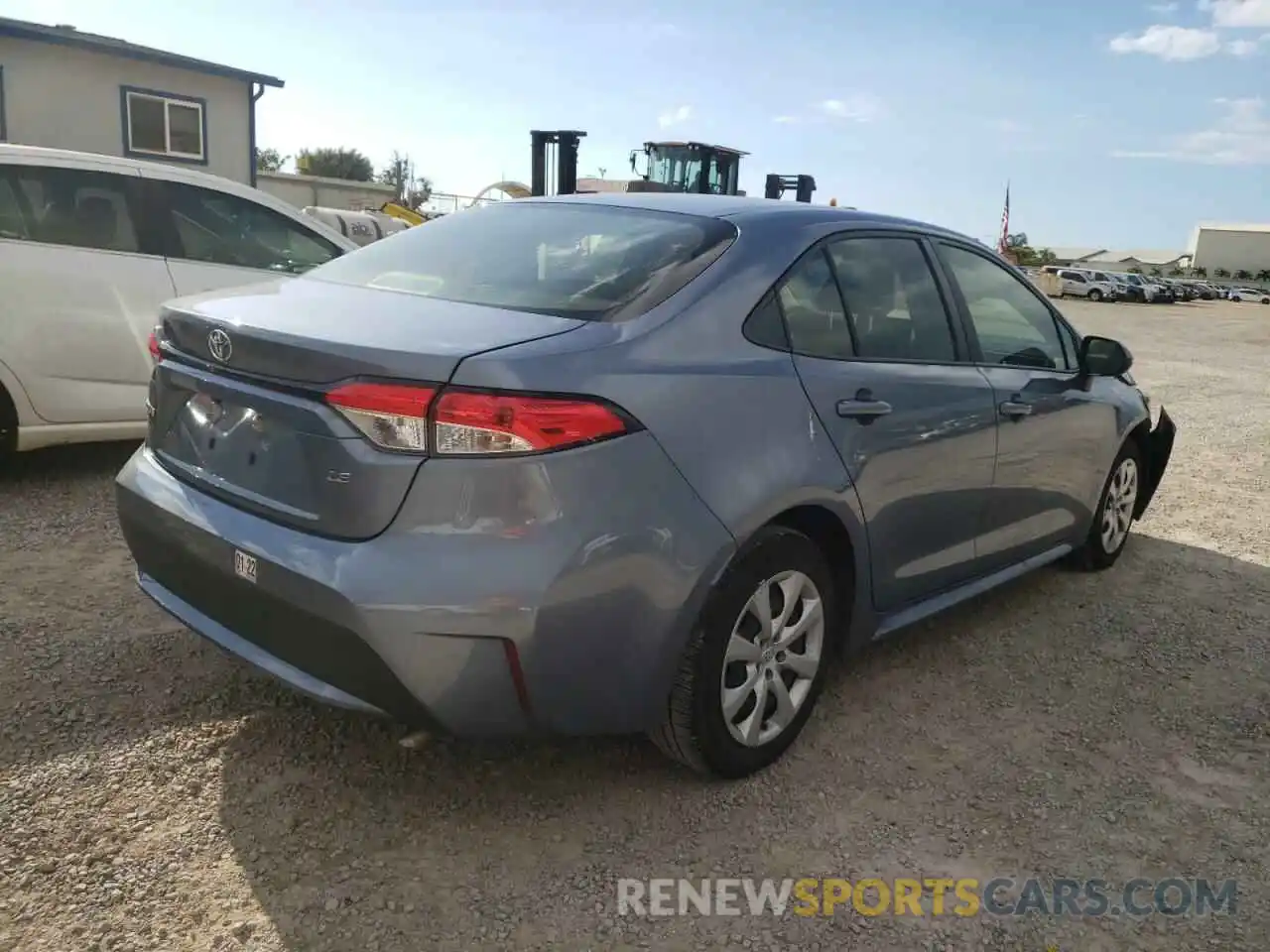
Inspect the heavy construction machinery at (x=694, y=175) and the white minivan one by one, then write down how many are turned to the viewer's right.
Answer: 1

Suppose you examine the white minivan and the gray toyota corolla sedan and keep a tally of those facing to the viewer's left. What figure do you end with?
0

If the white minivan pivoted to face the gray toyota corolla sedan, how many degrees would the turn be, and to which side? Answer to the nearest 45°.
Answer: approximately 90° to its right

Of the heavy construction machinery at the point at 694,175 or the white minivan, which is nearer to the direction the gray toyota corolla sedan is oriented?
the heavy construction machinery

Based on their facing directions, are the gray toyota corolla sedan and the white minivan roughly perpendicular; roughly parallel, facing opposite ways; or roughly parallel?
roughly parallel

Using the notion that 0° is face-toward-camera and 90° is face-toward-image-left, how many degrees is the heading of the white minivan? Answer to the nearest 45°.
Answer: approximately 270°

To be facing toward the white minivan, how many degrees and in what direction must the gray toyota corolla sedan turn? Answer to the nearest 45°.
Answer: approximately 90° to its left

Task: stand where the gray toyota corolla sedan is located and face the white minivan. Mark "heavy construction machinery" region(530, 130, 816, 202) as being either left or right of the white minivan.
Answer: right

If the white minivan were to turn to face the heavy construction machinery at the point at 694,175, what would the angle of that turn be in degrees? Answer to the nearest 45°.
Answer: approximately 45° to its left

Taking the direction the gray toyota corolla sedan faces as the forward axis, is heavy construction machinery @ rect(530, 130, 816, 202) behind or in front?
in front

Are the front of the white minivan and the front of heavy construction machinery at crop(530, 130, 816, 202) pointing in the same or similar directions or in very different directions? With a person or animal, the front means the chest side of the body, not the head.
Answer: very different directions

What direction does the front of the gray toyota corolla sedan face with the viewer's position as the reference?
facing away from the viewer and to the right of the viewer
